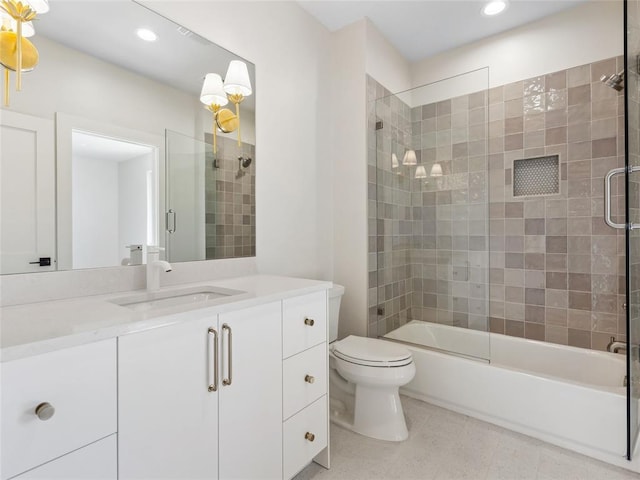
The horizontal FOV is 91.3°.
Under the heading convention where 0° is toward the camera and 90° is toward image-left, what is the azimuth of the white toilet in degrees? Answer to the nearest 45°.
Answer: approximately 315°

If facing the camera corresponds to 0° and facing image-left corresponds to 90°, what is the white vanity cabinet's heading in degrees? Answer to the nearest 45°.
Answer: approximately 315°

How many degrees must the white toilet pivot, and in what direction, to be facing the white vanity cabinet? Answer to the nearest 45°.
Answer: approximately 90° to its right
